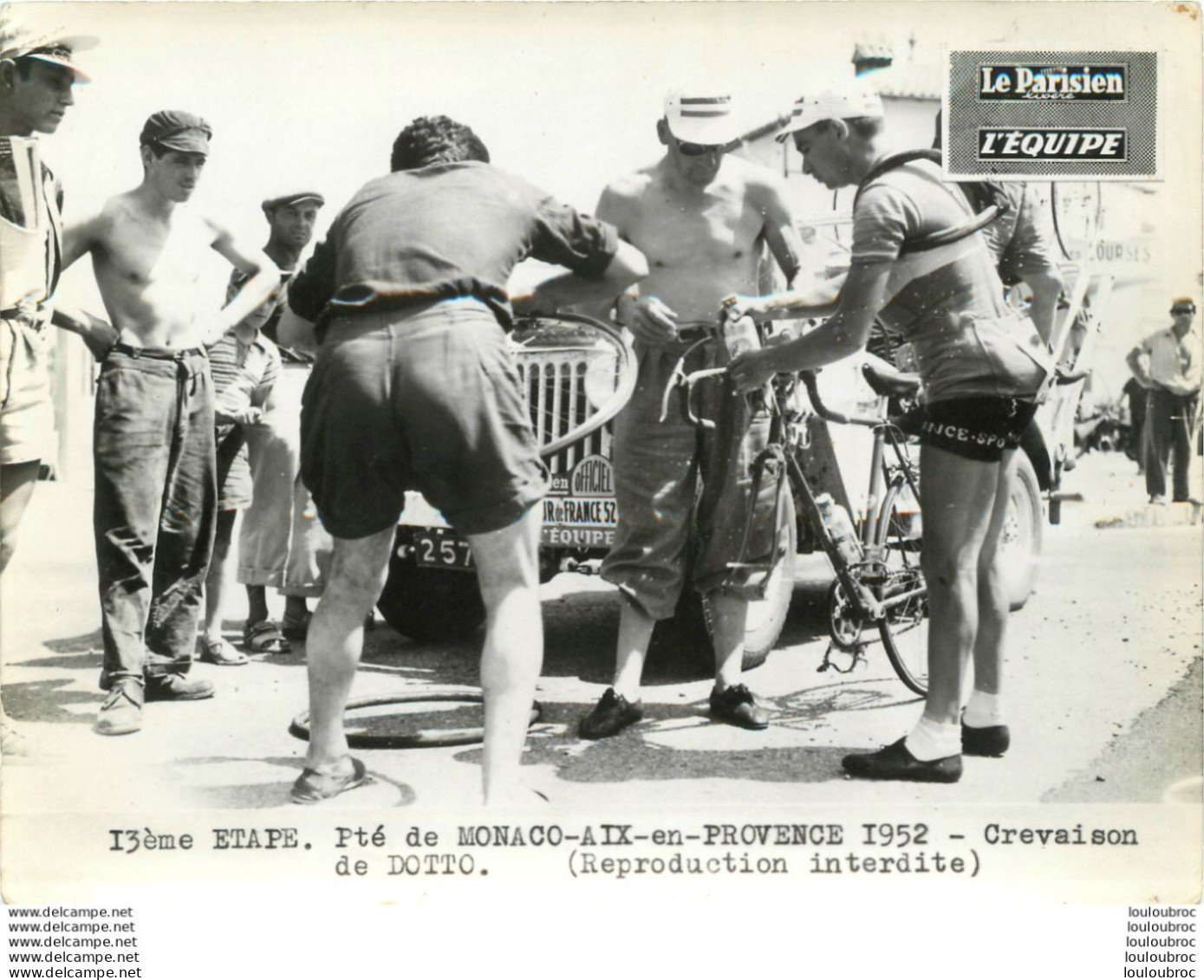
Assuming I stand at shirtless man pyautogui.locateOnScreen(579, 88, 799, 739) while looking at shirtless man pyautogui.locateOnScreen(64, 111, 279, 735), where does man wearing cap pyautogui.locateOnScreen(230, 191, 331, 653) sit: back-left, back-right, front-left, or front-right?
front-right

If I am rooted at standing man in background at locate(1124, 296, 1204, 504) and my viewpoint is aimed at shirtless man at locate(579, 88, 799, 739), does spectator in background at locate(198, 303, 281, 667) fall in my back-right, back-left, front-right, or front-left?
front-right

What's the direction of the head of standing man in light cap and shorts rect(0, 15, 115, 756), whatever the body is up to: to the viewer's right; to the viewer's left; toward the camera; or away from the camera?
to the viewer's right

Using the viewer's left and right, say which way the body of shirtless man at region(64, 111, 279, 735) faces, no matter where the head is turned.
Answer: facing the viewer and to the right of the viewer

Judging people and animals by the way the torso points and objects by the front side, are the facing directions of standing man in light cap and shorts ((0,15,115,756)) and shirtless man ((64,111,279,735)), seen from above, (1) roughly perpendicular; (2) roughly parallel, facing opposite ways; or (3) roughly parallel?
roughly parallel

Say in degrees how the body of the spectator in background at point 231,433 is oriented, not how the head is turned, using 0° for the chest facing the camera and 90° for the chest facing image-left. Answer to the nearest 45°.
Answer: approximately 315°

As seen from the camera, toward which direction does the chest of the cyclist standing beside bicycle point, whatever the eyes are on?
to the viewer's left

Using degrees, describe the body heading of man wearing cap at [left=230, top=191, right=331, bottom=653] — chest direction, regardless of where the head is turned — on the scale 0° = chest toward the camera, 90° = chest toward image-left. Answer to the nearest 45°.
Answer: approximately 315°

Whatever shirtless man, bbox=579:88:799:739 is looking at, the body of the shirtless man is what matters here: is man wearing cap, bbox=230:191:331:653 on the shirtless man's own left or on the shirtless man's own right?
on the shirtless man's own right

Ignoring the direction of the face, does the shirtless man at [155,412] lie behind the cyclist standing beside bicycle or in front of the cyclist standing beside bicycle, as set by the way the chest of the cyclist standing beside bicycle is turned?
in front

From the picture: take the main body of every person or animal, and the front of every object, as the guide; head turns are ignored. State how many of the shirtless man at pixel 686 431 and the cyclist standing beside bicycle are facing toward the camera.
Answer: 1

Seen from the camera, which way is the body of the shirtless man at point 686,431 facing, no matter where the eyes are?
toward the camera

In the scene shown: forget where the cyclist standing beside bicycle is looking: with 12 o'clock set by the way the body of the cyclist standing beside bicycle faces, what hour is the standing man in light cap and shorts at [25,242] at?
The standing man in light cap and shorts is roughly at 12 o'clock from the cyclist standing beside bicycle.

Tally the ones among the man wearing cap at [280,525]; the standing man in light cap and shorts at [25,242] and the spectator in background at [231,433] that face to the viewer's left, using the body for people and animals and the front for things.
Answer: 0
